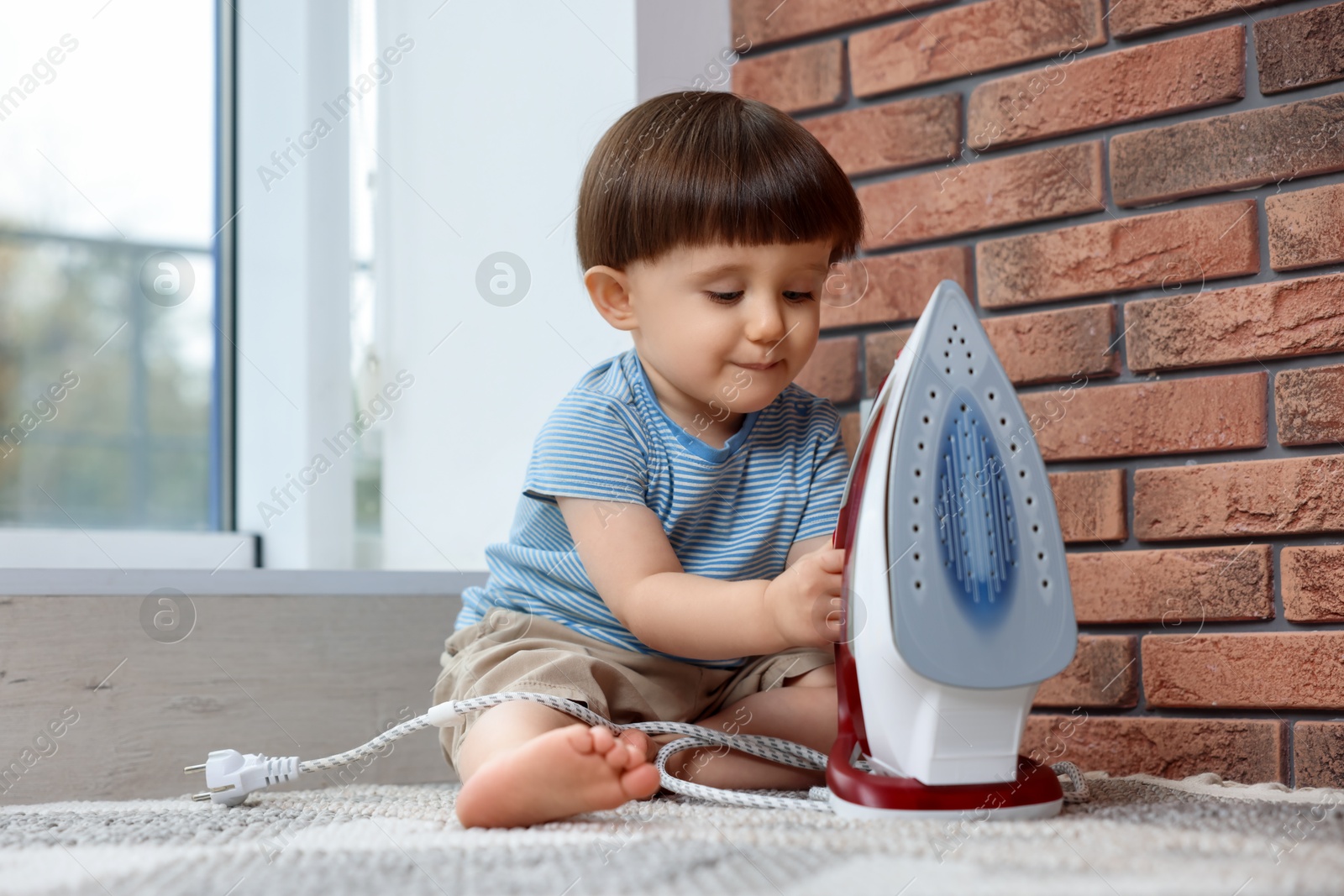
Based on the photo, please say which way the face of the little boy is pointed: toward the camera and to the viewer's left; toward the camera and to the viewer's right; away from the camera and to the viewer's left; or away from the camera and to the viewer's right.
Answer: toward the camera and to the viewer's right

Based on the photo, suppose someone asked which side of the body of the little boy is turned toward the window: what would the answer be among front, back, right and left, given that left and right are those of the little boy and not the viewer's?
back

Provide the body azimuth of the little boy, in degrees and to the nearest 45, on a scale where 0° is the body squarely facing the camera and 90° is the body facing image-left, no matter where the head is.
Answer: approximately 315°
